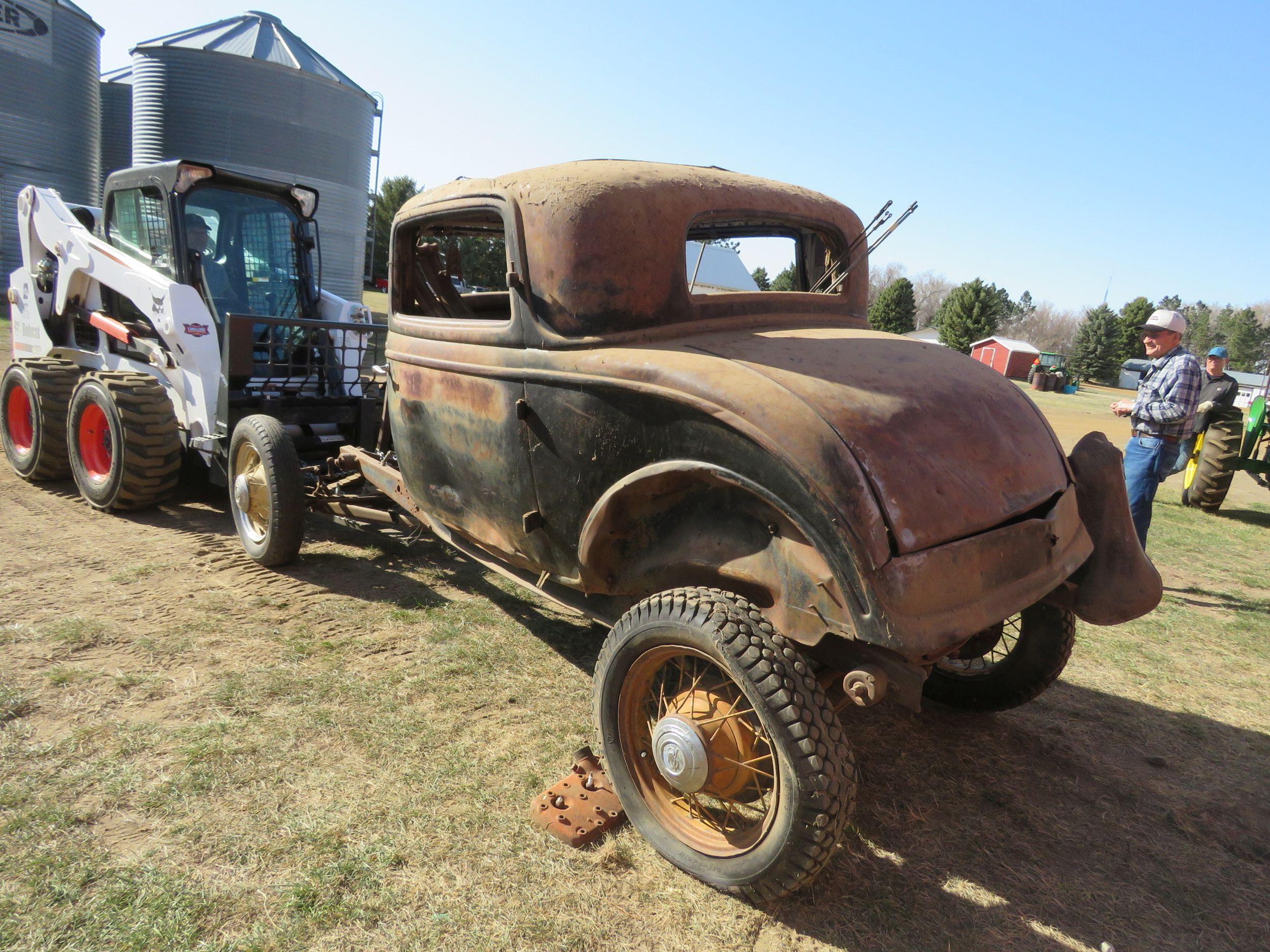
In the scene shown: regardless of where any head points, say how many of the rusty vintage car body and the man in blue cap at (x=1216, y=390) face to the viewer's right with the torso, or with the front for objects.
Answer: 0

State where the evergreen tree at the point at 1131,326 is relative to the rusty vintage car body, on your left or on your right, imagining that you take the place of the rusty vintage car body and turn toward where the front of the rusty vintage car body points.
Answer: on your right

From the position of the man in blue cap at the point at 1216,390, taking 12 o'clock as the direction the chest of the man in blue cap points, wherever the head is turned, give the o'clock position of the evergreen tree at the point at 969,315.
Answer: The evergreen tree is roughly at 4 o'clock from the man in blue cap.

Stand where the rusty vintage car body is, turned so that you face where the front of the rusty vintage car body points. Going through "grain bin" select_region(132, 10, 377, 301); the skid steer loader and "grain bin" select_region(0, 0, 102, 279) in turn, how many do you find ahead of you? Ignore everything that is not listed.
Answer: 3

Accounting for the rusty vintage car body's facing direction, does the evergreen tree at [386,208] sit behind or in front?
in front

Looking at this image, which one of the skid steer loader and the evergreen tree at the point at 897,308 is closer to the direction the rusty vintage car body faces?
the skid steer loader

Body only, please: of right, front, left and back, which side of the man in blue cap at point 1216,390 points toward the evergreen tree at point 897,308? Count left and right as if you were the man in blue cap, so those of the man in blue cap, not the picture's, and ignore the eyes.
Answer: back

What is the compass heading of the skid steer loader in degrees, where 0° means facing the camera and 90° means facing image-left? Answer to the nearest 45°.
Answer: approximately 315°

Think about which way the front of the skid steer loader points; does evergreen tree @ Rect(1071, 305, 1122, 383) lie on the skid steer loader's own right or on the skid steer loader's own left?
on the skid steer loader's own left

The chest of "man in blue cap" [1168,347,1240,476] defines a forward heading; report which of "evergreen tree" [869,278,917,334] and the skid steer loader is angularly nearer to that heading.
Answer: the skid steer loader

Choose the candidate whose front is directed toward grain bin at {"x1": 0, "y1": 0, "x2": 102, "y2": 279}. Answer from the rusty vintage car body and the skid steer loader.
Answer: the rusty vintage car body

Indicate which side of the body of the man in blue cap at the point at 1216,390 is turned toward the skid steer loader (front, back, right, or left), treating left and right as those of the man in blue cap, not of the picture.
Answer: front

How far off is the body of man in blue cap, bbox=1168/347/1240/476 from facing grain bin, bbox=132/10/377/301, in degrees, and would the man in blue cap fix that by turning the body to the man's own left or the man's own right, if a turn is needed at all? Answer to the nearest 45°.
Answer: approximately 45° to the man's own right

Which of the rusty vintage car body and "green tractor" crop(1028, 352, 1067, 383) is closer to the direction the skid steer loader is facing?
the rusty vintage car body

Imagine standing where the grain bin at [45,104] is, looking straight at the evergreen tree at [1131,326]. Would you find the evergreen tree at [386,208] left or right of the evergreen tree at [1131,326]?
left

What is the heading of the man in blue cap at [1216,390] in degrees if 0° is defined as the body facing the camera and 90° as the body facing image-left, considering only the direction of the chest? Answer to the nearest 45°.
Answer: approximately 45°

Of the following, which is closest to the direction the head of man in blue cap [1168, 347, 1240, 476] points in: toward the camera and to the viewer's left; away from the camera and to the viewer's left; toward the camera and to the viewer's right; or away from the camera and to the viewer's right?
toward the camera and to the viewer's left

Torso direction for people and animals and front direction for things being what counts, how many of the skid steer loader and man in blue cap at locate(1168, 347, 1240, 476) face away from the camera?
0
